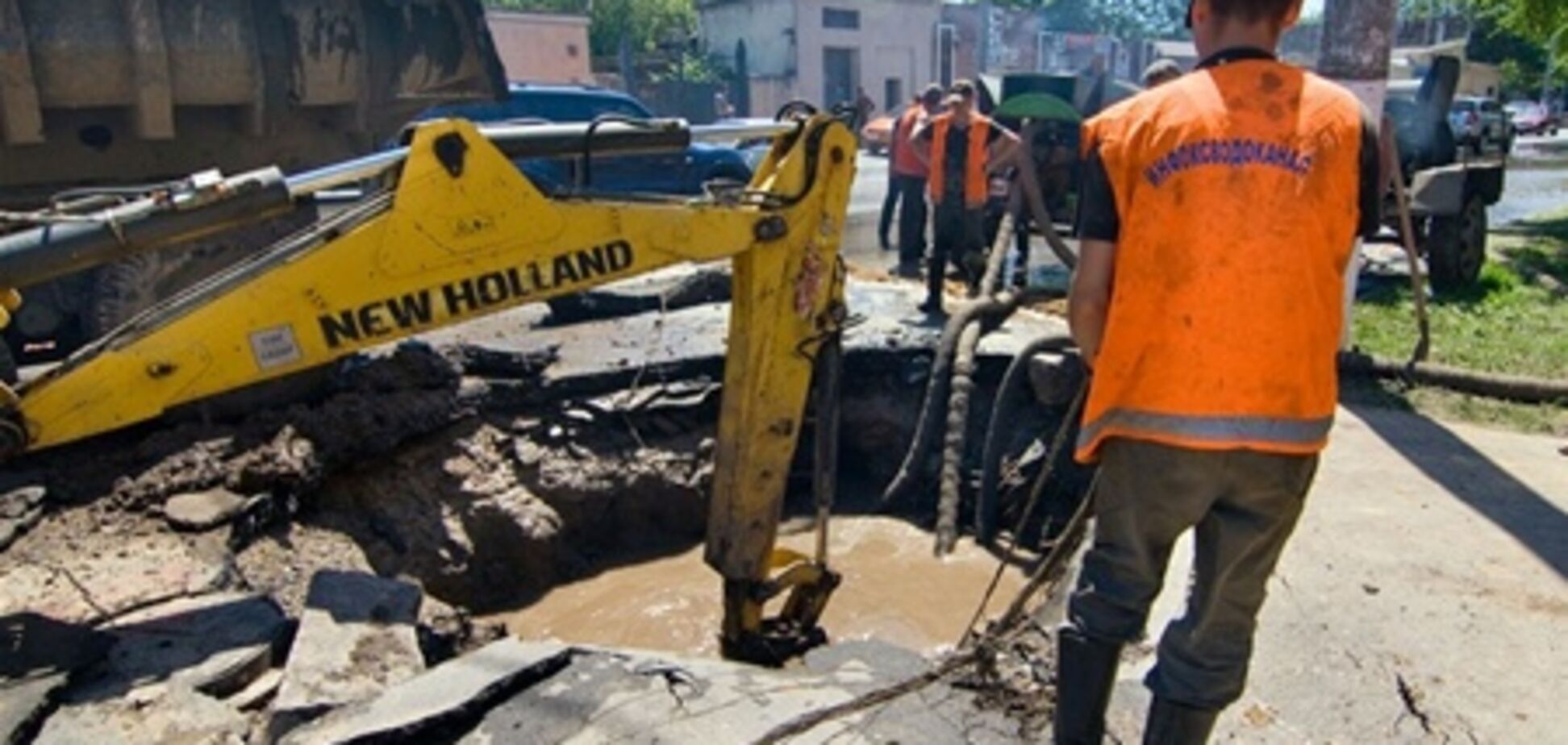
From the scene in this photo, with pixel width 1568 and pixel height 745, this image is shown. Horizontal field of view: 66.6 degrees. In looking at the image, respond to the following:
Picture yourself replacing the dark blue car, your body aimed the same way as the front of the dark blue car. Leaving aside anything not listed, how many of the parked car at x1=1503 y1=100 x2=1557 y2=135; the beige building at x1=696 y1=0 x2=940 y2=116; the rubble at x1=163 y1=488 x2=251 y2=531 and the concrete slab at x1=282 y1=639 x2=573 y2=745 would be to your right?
2

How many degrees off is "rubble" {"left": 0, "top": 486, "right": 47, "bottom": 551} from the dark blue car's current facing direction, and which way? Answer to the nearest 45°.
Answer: approximately 90° to its right

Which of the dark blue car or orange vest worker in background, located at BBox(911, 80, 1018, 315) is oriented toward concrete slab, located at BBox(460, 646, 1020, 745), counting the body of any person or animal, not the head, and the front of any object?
the orange vest worker in background

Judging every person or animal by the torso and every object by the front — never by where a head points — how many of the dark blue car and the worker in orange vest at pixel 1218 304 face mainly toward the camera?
0

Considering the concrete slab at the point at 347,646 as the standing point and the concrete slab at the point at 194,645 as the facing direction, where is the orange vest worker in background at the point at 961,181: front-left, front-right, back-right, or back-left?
back-right

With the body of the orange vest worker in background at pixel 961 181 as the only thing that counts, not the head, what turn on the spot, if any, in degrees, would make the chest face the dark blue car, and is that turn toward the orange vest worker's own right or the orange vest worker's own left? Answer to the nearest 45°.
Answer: approximately 135° to the orange vest worker's own right

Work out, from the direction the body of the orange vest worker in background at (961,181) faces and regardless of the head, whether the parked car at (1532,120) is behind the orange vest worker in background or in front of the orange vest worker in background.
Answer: behind

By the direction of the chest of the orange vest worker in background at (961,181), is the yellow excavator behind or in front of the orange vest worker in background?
in front

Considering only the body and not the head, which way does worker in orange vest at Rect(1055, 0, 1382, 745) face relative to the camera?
away from the camera

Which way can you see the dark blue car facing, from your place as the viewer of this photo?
facing to the right of the viewer

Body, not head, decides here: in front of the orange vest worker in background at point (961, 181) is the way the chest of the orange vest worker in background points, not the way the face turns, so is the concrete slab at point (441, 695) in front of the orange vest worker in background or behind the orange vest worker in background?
in front

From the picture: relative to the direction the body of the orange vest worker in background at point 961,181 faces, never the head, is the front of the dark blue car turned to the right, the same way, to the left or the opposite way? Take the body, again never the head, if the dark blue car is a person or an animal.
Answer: to the left

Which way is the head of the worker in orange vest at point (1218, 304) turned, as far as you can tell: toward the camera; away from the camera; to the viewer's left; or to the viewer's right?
away from the camera
